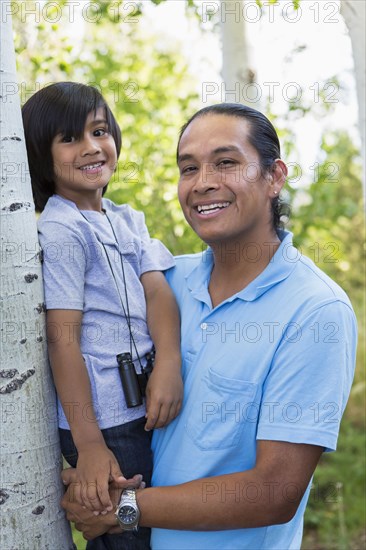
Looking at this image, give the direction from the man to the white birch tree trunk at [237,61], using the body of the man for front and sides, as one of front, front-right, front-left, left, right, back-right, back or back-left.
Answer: back-right

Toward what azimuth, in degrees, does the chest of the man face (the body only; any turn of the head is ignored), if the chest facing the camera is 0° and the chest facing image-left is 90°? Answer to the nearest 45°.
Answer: approximately 45°

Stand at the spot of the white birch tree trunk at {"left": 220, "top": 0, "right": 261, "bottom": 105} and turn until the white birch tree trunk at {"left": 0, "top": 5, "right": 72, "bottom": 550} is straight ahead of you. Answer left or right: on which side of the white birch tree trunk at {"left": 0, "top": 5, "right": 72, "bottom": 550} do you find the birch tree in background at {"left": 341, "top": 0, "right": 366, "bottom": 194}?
left
